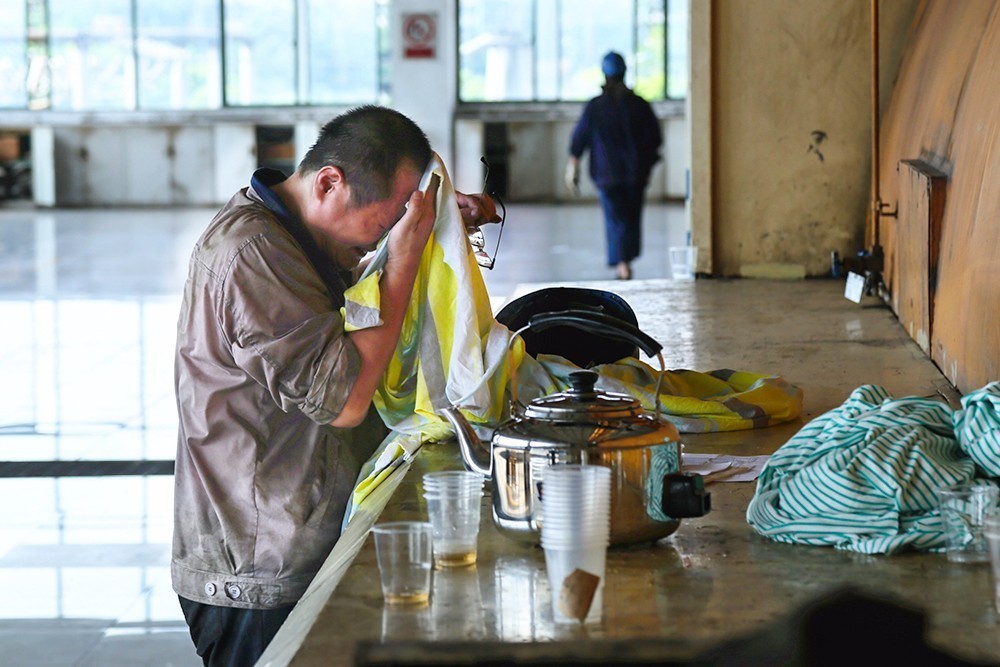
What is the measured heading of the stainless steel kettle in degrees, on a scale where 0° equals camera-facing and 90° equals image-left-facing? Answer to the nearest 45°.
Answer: approximately 90°

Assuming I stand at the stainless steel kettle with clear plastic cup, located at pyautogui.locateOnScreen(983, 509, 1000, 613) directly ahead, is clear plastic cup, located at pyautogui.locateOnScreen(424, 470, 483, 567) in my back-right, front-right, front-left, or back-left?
back-right
